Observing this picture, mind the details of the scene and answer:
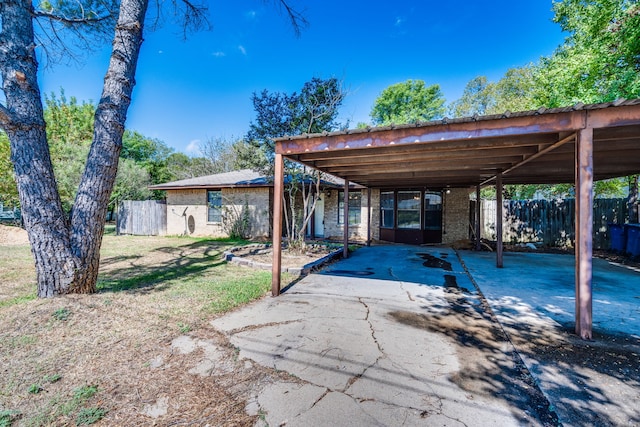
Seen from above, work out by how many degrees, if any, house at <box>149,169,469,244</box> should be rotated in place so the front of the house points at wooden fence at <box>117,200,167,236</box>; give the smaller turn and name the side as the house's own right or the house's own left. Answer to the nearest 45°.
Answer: approximately 90° to the house's own right

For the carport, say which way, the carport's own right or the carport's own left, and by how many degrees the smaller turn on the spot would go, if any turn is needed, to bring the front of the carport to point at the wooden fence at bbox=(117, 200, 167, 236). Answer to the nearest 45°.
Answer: approximately 90° to the carport's own right

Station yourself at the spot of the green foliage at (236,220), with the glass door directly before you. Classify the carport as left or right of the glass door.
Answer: right

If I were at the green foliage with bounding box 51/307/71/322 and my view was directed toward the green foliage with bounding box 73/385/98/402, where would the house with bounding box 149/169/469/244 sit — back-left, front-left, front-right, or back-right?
back-left

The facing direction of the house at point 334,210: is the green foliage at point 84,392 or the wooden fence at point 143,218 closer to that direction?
the green foliage

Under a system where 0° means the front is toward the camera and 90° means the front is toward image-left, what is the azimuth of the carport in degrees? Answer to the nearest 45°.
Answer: approximately 0°

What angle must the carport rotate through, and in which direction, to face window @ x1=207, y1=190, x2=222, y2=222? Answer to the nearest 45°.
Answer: approximately 135° to its right

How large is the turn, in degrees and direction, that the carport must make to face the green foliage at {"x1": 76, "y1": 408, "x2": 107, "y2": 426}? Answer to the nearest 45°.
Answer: approximately 45° to its right
